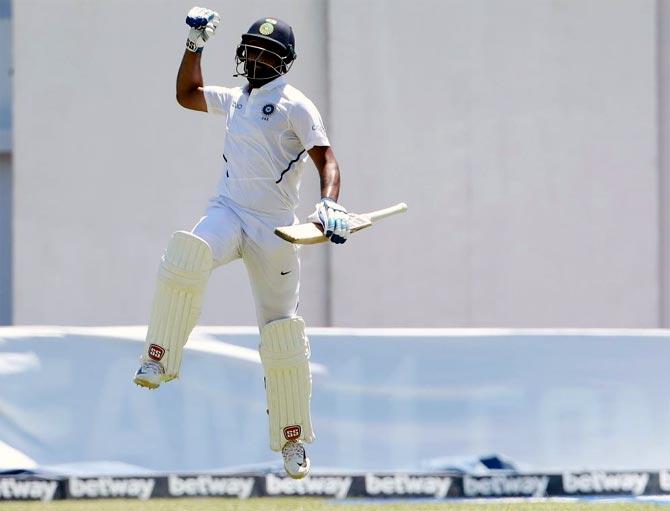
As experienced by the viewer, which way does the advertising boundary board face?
facing the viewer

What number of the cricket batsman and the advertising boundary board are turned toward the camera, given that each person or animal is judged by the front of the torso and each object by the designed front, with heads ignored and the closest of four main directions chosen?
2

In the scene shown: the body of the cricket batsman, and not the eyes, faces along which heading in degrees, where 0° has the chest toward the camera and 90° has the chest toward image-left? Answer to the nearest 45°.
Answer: approximately 0°
